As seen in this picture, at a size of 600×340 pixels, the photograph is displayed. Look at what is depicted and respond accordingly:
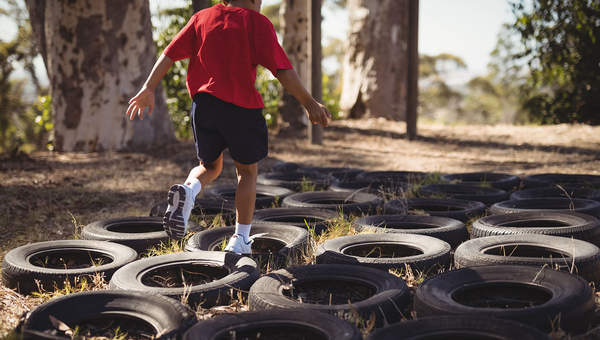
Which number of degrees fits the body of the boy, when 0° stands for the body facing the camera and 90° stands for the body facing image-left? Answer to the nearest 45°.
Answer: approximately 180°

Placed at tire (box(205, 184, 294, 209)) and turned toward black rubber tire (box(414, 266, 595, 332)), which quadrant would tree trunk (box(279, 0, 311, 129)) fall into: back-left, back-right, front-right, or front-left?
back-left

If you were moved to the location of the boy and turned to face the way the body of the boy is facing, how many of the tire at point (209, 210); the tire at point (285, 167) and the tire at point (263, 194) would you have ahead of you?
3

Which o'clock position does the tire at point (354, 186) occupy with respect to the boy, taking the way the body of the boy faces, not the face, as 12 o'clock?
The tire is roughly at 1 o'clock from the boy.

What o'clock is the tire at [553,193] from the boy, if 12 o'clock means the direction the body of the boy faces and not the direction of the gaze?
The tire is roughly at 2 o'clock from the boy.

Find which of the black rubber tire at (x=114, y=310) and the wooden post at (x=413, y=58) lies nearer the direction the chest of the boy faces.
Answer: the wooden post

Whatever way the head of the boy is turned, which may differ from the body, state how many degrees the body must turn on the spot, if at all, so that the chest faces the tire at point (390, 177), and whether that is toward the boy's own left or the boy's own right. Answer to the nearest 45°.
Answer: approximately 45° to the boy's own right

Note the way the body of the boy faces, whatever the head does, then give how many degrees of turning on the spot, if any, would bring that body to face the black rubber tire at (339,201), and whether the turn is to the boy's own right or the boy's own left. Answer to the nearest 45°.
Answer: approximately 45° to the boy's own right

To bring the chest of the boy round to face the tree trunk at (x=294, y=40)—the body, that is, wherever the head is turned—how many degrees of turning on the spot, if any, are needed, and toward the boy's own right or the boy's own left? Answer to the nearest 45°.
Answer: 0° — they already face it

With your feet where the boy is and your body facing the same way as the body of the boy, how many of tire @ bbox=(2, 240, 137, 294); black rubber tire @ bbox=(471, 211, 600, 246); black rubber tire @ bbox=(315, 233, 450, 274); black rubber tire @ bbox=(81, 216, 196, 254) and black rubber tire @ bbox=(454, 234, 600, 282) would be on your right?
3

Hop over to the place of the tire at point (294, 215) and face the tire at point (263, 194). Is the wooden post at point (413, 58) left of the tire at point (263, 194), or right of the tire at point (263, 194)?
right

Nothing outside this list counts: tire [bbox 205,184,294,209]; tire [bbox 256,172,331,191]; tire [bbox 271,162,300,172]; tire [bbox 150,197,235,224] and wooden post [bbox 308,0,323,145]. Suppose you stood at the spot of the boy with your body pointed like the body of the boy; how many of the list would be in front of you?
5

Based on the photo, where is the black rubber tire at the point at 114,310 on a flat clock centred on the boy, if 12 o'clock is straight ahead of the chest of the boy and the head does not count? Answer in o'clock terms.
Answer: The black rubber tire is roughly at 7 o'clock from the boy.

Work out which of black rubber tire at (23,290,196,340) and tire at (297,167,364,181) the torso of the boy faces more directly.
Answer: the tire

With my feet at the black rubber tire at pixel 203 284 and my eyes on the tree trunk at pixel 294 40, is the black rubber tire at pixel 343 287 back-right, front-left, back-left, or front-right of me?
back-right
